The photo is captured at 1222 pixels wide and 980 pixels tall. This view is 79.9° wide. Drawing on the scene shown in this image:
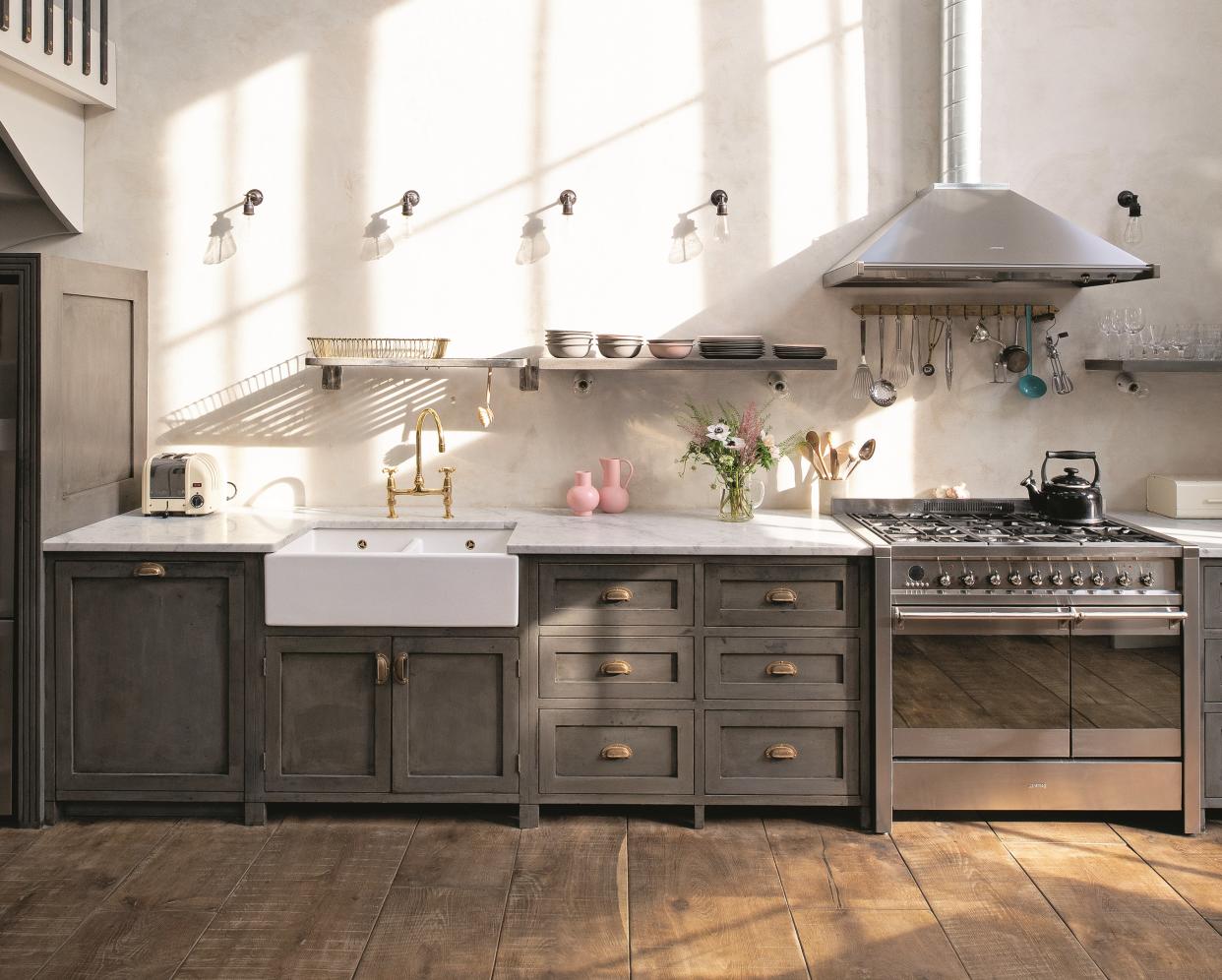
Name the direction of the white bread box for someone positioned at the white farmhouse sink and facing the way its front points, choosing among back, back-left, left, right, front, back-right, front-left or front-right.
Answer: left

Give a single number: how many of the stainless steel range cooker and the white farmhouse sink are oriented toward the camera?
2

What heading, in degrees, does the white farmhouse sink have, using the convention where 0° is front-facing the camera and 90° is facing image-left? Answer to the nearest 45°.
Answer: approximately 0°

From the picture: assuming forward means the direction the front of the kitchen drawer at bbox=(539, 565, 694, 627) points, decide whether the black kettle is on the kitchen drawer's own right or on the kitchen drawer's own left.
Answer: on the kitchen drawer's own left

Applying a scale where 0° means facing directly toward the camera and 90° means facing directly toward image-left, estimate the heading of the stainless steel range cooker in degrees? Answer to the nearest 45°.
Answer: approximately 0°
